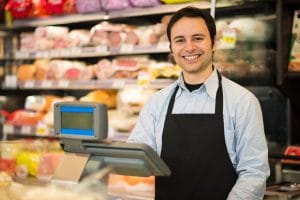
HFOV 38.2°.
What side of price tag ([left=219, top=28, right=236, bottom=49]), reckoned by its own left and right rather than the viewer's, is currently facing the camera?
front

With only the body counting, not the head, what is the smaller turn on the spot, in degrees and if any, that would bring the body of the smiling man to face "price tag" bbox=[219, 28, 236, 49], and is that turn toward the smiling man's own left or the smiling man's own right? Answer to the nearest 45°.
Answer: approximately 180°

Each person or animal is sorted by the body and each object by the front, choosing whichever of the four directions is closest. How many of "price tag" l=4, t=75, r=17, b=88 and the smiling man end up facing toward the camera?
2

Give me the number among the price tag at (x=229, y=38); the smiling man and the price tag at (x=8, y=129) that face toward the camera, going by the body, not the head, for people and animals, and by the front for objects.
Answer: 3

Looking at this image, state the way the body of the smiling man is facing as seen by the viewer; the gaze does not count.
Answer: toward the camera

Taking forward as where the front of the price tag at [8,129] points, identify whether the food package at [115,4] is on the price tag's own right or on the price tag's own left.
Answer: on the price tag's own left

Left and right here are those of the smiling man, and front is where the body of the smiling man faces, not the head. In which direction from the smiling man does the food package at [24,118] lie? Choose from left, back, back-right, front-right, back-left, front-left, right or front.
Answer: back-right

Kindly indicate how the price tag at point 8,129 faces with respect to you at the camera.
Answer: facing the viewer

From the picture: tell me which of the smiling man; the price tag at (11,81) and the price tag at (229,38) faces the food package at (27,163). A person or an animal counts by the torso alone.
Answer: the price tag at (11,81)
